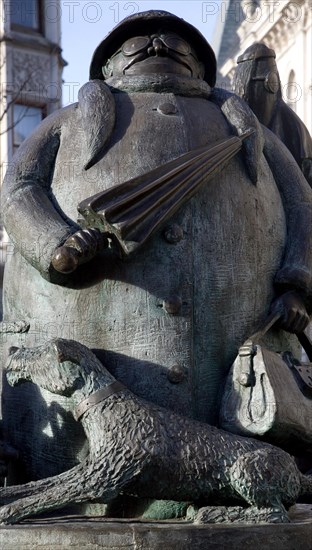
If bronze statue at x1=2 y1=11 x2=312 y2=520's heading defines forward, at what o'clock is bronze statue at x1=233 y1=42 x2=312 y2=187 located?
bronze statue at x1=233 y1=42 x2=312 y2=187 is roughly at 7 o'clock from bronze statue at x1=2 y1=11 x2=312 y2=520.

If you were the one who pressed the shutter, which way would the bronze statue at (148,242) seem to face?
facing the viewer
